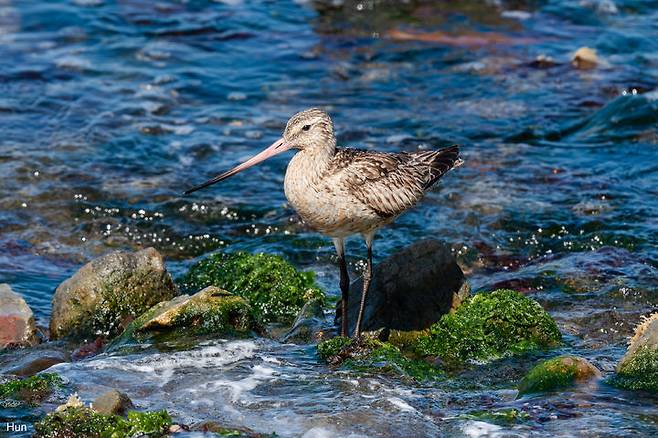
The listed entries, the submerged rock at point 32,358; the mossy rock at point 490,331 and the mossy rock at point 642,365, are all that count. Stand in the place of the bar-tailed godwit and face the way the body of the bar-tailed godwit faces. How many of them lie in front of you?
1

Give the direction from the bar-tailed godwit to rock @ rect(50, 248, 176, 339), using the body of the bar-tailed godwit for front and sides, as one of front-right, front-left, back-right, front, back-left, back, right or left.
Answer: front

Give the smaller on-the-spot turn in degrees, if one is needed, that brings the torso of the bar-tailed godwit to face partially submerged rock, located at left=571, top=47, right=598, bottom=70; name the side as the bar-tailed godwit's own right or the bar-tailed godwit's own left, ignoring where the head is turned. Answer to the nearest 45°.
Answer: approximately 135° to the bar-tailed godwit's own right

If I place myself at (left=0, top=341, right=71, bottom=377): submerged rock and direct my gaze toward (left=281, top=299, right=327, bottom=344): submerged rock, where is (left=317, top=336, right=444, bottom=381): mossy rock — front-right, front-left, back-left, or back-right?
front-right

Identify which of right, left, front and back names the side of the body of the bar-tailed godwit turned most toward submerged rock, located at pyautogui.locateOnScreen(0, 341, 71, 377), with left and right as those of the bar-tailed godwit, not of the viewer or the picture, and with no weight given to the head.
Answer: front

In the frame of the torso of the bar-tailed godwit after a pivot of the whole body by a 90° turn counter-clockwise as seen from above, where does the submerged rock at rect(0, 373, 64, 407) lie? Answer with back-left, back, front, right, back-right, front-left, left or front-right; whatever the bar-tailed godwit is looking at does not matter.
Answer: front-right

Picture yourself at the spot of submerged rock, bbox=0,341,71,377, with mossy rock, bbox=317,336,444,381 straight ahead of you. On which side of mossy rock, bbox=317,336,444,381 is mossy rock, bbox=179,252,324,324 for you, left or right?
left

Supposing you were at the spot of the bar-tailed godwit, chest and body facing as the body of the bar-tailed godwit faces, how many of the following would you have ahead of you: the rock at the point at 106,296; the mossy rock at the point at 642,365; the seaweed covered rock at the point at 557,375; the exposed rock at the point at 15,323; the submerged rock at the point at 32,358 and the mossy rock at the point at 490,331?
3

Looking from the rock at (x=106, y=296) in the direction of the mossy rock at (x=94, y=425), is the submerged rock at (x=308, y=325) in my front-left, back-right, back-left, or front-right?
front-left

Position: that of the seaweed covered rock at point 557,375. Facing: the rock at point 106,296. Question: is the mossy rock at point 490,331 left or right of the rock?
right

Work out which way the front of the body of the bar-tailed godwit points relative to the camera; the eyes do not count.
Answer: to the viewer's left

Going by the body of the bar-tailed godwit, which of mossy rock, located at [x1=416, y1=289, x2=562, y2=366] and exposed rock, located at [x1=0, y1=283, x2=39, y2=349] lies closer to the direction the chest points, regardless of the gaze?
the exposed rock

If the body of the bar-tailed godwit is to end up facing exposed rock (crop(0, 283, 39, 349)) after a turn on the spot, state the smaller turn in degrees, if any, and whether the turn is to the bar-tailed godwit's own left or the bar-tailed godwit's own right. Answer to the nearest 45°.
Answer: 0° — it already faces it
